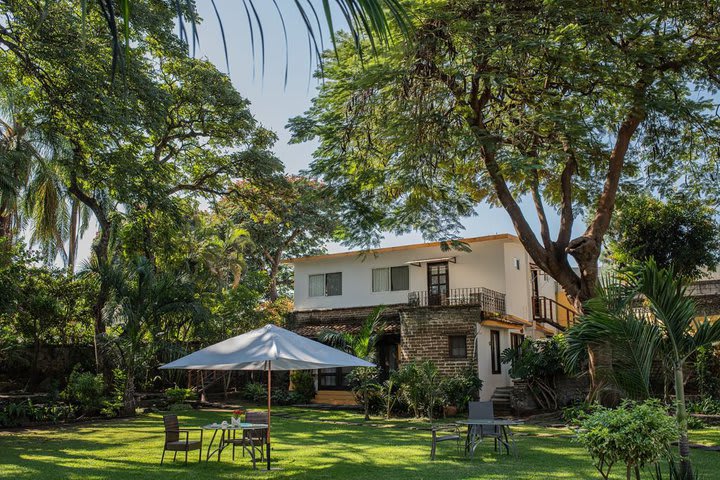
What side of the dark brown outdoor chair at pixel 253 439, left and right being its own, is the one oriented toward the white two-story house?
back

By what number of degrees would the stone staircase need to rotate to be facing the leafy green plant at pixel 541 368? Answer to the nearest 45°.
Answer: approximately 45° to its left

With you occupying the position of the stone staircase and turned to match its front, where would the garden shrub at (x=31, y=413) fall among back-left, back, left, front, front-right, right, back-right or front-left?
front-right

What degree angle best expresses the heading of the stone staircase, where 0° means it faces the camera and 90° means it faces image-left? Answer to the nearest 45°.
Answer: approximately 0°

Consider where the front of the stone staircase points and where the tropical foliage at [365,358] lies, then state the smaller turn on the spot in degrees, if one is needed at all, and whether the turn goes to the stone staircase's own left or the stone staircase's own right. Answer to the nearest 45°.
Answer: approximately 45° to the stone staircase's own right

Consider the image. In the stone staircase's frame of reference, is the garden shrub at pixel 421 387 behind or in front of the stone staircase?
in front

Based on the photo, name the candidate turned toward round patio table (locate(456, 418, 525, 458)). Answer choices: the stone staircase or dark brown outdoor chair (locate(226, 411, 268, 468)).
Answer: the stone staircase

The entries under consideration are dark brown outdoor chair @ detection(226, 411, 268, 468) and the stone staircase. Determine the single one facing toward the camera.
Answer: the stone staircase

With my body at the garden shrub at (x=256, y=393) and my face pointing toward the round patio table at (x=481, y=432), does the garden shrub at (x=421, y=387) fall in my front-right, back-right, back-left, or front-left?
front-left
